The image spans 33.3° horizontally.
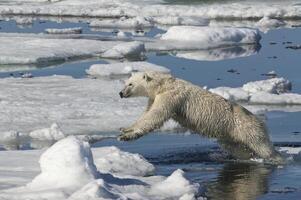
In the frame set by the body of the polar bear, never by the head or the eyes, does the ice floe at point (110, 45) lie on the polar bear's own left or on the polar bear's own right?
on the polar bear's own right

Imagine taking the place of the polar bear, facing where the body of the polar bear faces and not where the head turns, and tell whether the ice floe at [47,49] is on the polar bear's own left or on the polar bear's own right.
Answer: on the polar bear's own right

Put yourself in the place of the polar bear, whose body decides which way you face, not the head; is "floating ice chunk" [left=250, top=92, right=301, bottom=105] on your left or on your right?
on your right

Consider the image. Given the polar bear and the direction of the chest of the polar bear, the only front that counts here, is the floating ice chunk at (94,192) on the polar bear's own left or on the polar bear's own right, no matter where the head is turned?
on the polar bear's own left

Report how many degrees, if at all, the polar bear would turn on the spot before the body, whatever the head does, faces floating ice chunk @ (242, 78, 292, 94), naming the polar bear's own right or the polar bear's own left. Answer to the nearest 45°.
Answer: approximately 90° to the polar bear's own right

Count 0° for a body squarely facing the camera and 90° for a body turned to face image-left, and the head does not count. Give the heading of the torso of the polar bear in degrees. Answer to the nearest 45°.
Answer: approximately 90°

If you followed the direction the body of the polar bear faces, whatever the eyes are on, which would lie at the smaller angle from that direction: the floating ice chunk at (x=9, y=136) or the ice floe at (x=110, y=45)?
the floating ice chunk

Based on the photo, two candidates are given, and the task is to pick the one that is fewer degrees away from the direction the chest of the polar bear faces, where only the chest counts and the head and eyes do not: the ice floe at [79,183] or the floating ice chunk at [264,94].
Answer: the ice floe

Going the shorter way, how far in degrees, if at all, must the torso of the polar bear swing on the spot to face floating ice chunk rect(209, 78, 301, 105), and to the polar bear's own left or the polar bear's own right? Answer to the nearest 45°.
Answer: approximately 90° to the polar bear's own right
